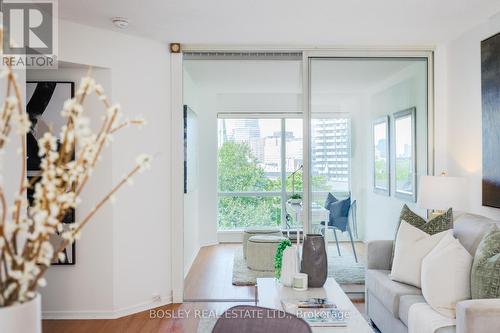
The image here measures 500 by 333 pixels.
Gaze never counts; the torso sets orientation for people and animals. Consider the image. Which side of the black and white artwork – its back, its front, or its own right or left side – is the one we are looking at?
front

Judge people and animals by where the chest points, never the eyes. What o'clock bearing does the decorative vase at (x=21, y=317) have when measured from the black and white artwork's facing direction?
The decorative vase is roughly at 12 o'clock from the black and white artwork.

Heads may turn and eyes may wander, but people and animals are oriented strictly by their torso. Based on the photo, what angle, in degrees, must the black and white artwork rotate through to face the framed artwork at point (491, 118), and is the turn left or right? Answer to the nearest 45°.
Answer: approximately 45° to its left

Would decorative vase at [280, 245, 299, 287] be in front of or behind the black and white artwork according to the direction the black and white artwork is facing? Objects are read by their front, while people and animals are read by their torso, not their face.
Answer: in front

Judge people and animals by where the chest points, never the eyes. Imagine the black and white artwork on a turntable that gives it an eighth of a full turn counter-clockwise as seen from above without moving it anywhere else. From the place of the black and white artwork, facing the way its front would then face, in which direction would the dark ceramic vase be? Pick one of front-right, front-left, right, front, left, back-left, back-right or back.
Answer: front

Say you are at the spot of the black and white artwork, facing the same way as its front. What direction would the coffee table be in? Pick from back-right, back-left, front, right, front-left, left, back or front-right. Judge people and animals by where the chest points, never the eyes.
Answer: front-left

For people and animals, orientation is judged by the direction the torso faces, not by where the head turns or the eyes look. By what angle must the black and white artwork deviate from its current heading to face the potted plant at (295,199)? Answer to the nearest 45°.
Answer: approximately 135° to its left

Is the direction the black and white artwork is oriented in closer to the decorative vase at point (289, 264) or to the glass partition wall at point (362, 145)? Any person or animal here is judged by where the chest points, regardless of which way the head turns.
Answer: the decorative vase

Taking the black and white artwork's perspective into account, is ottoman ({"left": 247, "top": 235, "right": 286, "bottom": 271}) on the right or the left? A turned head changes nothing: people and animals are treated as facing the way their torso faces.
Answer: on its left

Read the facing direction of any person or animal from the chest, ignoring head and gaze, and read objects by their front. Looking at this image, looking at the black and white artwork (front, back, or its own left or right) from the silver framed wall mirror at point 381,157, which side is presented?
left

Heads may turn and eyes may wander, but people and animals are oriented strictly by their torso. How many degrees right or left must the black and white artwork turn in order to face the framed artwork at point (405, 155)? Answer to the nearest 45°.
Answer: approximately 90° to its left

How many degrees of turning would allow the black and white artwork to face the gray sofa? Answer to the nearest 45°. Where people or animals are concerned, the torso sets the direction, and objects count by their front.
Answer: approximately 45° to its left

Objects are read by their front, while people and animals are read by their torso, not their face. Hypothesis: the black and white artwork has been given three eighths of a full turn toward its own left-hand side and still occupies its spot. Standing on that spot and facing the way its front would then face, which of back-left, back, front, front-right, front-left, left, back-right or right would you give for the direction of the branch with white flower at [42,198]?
back-right
